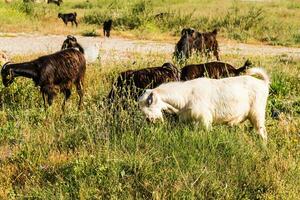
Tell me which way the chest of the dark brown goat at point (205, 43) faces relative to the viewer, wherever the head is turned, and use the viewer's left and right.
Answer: facing to the left of the viewer

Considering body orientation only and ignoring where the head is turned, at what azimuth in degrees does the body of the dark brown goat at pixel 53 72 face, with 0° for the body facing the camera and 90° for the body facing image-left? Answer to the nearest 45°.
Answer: approximately 90°

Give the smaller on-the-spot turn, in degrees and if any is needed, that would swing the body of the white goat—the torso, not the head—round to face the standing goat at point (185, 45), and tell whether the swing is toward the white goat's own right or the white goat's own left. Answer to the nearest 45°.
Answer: approximately 90° to the white goat's own right

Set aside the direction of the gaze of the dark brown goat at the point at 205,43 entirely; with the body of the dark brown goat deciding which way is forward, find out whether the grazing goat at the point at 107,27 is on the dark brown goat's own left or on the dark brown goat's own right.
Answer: on the dark brown goat's own right
